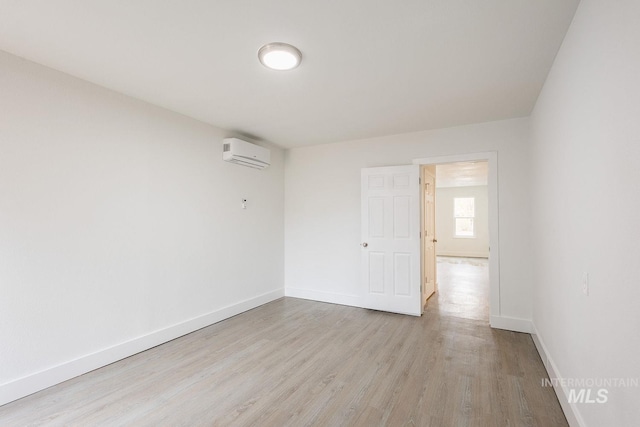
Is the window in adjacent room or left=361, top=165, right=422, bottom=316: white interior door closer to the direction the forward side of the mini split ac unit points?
the white interior door

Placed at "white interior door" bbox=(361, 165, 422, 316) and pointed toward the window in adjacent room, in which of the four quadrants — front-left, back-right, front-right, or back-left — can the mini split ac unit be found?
back-left

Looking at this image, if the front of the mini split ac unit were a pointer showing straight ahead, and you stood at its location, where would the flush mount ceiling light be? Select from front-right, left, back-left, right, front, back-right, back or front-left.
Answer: front-right

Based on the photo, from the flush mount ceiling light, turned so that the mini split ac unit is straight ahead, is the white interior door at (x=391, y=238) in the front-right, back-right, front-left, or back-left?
front-right

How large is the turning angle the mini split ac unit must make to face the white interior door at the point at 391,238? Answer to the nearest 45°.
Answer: approximately 45° to its left

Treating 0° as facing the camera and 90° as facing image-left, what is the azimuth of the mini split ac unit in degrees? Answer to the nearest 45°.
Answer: approximately 315°

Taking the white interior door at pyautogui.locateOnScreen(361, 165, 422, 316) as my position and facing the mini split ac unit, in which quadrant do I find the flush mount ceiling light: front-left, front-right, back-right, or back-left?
front-left

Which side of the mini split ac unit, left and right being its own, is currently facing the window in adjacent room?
left
